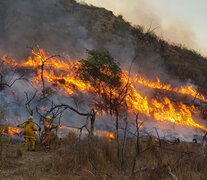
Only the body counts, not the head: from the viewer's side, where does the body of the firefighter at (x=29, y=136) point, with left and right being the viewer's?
facing away from the viewer
